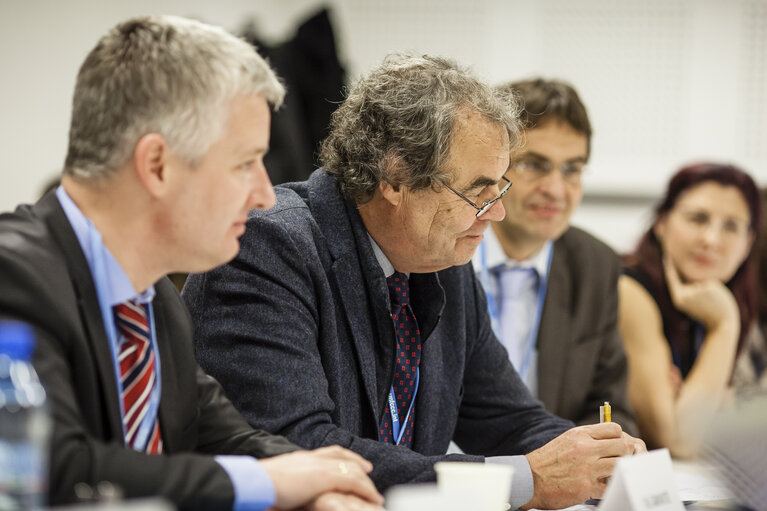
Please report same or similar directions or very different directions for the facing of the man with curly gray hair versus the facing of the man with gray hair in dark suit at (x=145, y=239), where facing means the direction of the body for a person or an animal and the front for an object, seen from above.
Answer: same or similar directions

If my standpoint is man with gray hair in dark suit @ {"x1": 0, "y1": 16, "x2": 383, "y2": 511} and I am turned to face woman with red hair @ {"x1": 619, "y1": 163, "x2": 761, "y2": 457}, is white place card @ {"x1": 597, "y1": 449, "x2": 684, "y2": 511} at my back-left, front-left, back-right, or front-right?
front-right

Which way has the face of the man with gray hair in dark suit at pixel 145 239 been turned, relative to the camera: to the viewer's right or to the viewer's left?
to the viewer's right

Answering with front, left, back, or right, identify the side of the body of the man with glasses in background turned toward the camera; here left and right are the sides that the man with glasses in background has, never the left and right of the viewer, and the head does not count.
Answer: front

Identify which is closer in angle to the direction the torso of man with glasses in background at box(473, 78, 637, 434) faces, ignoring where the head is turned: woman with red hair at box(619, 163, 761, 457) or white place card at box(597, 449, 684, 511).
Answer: the white place card

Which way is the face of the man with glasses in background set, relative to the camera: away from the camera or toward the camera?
toward the camera

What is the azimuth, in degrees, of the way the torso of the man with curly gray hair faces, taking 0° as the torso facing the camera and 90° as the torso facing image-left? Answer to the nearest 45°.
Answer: approximately 315°

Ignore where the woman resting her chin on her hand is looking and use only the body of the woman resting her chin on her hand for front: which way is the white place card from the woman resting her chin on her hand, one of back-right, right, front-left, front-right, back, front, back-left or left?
front-right

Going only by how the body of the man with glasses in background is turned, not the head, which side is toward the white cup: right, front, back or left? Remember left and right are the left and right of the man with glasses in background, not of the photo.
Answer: front

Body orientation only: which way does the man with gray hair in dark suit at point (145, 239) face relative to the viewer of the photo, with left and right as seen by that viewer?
facing the viewer and to the right of the viewer

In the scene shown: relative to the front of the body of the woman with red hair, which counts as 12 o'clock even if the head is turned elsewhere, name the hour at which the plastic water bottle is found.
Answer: The plastic water bottle is roughly at 2 o'clock from the woman with red hair.

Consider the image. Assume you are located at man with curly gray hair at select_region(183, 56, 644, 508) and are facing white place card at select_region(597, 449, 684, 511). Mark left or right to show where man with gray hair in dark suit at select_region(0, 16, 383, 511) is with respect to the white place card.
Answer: right
